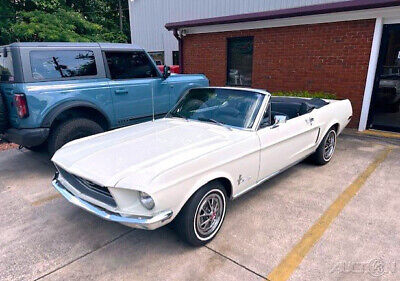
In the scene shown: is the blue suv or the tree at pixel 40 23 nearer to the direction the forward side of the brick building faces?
the blue suv

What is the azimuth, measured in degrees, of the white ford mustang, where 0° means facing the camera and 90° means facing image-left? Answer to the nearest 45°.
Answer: approximately 45°

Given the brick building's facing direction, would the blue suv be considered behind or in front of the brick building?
in front

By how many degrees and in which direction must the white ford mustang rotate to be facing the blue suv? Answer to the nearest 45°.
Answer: approximately 90° to its right

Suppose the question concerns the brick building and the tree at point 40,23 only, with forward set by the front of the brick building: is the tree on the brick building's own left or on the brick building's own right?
on the brick building's own right

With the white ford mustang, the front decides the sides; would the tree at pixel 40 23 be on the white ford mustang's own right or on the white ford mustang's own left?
on the white ford mustang's own right

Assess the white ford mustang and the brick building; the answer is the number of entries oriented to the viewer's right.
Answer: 0

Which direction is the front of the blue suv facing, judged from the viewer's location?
facing away from the viewer and to the right of the viewer

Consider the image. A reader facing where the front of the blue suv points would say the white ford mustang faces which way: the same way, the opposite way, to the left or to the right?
the opposite way
